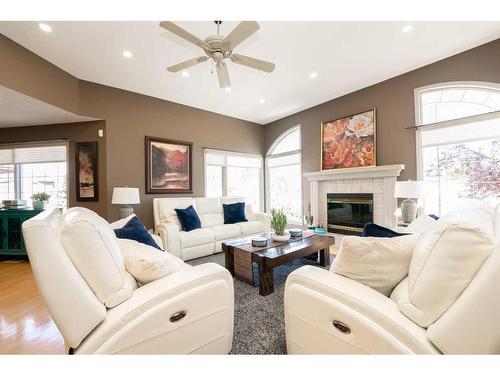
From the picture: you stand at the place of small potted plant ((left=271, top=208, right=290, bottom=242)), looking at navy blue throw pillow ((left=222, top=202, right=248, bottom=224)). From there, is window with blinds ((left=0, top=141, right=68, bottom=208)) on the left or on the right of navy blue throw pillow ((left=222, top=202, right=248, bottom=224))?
left

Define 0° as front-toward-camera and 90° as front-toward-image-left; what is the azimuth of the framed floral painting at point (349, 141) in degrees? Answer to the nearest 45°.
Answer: approximately 45°

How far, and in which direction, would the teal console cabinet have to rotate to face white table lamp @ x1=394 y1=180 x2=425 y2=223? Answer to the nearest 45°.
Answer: approximately 45° to its left

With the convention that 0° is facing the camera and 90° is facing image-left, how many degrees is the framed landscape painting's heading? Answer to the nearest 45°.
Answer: approximately 315°

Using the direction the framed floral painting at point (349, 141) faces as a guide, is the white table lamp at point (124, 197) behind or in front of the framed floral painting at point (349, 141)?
in front

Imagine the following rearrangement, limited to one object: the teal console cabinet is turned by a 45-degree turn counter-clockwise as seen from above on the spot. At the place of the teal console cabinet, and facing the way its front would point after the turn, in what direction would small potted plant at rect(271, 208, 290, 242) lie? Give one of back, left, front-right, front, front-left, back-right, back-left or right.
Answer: front

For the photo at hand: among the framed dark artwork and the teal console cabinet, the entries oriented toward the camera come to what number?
2

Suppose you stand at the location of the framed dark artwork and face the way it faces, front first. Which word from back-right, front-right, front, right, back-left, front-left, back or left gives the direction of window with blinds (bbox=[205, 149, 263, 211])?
left
